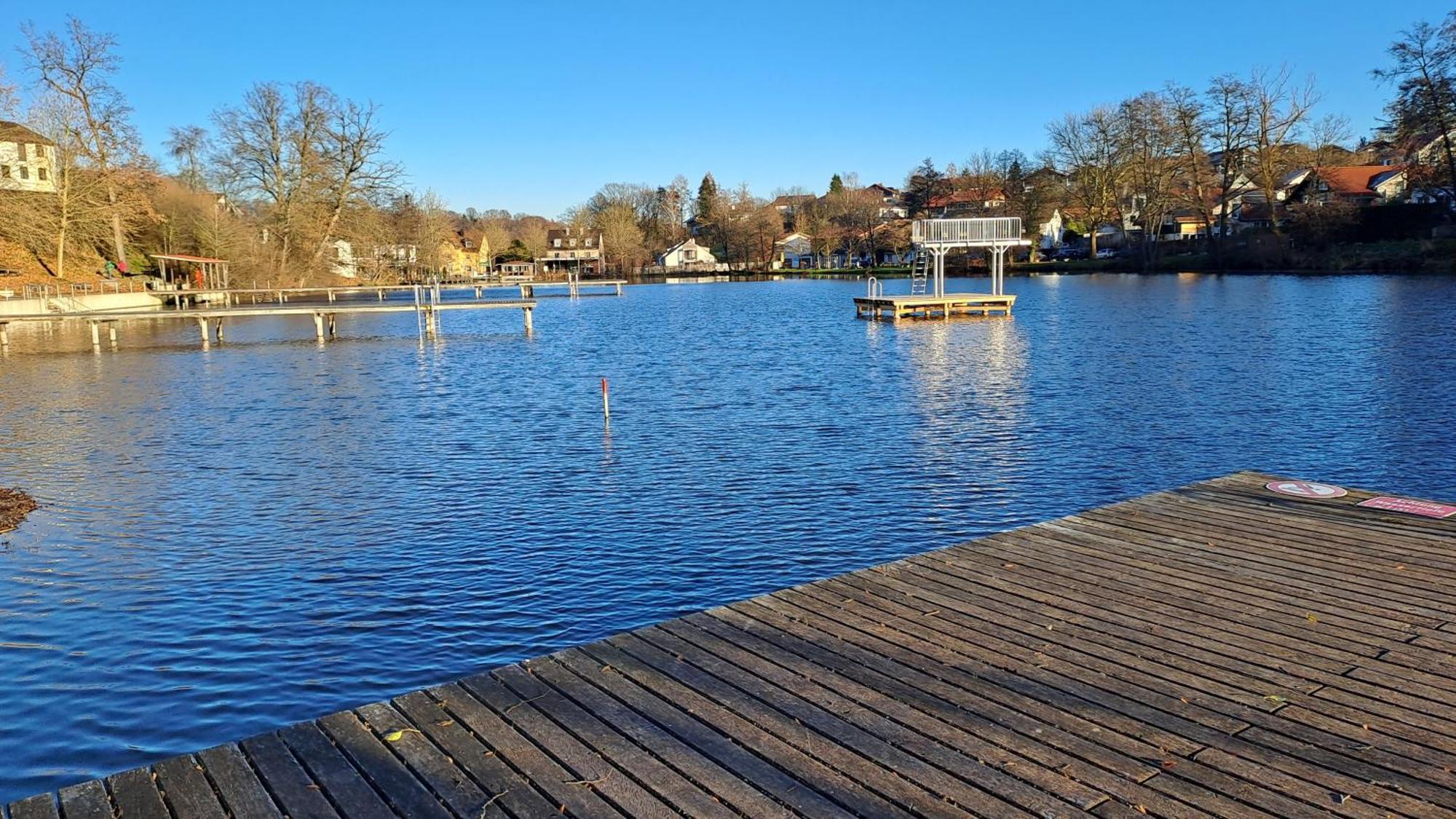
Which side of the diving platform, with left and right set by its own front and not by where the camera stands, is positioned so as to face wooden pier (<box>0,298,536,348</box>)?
back

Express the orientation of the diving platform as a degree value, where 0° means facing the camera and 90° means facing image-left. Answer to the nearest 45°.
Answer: approximately 270°
